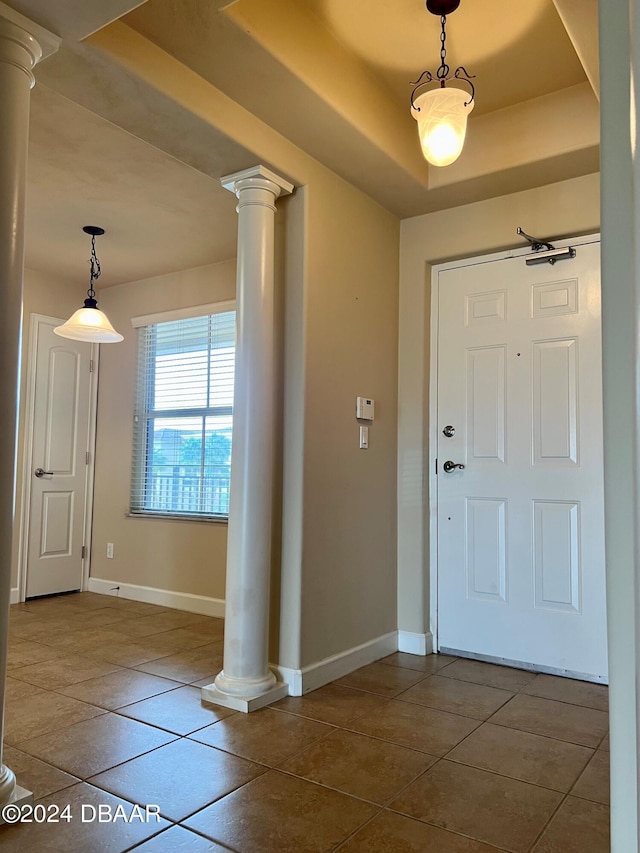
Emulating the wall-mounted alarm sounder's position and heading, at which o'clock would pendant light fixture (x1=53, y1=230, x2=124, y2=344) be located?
The pendant light fixture is roughly at 5 o'clock from the wall-mounted alarm sounder.

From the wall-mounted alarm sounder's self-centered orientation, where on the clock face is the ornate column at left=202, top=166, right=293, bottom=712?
The ornate column is roughly at 3 o'clock from the wall-mounted alarm sounder.

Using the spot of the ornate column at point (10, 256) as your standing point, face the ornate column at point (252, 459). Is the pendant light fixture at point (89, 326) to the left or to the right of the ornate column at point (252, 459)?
left

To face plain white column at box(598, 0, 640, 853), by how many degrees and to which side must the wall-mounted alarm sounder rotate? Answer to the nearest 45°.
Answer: approximately 45° to its right

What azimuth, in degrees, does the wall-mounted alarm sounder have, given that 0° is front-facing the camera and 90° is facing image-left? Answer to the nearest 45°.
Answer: approximately 315°

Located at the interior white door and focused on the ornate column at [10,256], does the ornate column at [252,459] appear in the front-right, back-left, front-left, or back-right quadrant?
front-left
